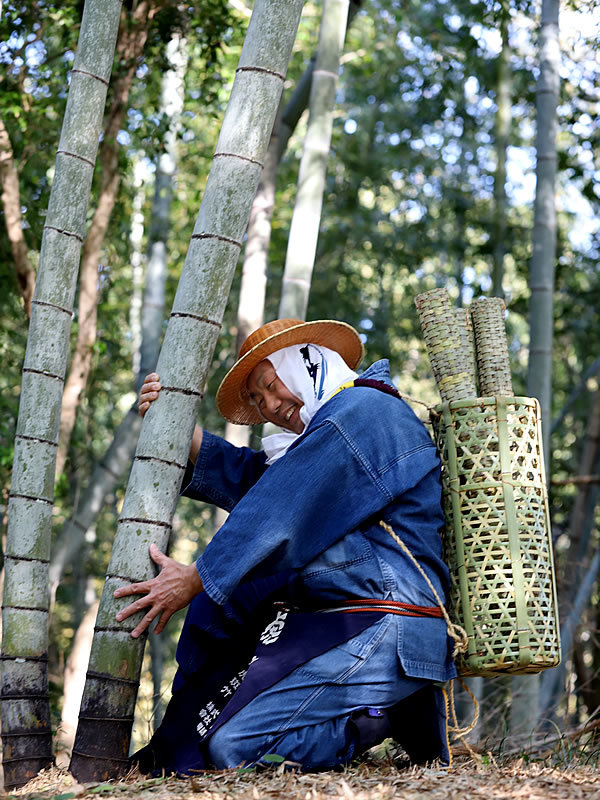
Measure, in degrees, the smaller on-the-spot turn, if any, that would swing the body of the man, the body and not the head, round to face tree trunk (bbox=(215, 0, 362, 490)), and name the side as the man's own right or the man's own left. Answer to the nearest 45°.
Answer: approximately 90° to the man's own right

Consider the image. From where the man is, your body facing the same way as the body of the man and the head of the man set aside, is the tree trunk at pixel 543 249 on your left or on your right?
on your right

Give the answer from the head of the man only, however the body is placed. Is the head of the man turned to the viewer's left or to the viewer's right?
to the viewer's left

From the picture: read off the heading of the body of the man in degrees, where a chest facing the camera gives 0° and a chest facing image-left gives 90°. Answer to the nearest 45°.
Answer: approximately 90°

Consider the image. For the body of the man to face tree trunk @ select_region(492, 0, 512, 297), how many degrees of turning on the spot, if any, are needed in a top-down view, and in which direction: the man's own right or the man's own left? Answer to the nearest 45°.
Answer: approximately 90° to the man's own right
